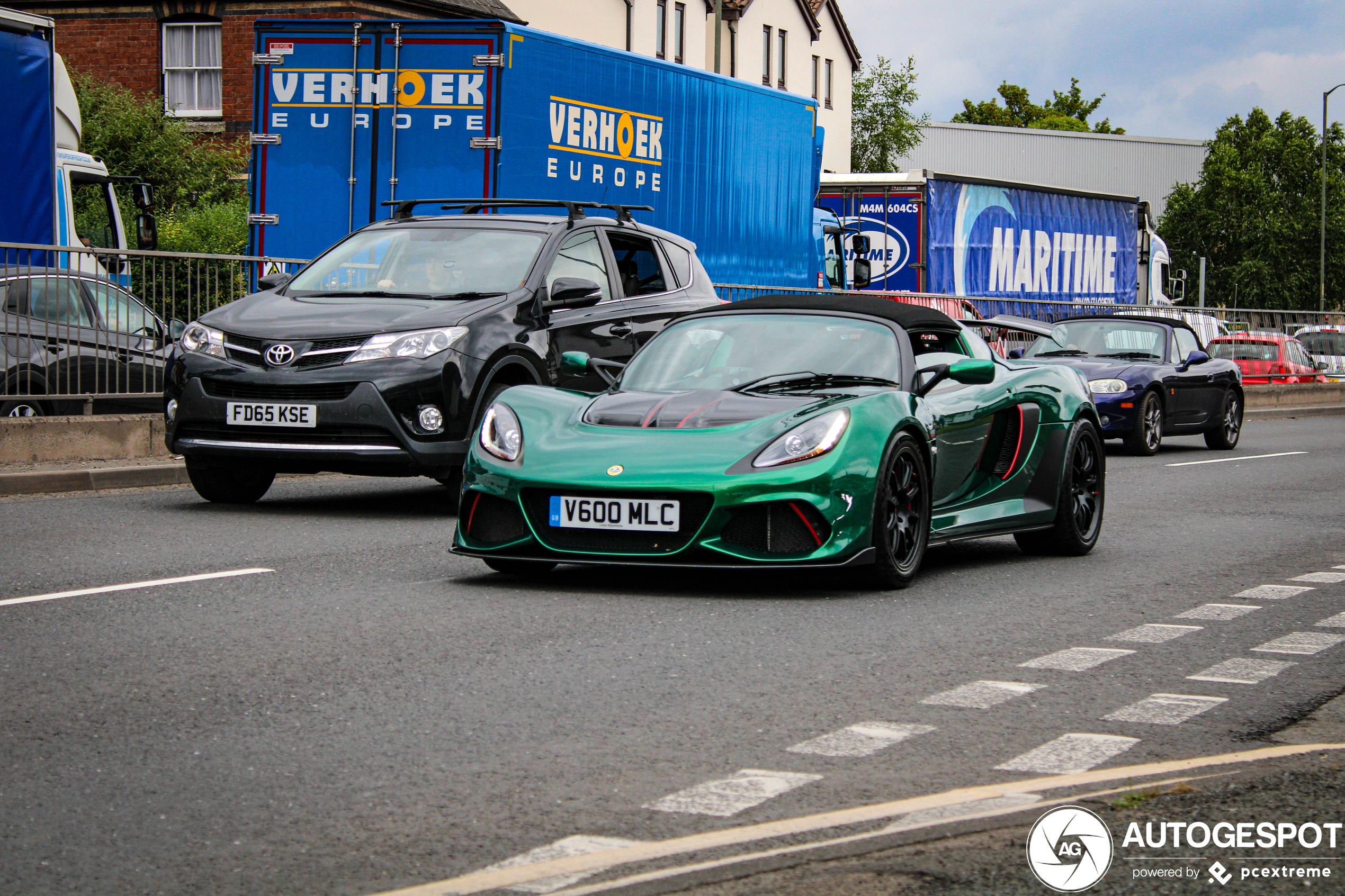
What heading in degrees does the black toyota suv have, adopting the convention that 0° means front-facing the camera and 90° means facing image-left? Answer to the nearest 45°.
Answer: approximately 45°

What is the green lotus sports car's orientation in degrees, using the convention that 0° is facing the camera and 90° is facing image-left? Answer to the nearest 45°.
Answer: approximately 45°

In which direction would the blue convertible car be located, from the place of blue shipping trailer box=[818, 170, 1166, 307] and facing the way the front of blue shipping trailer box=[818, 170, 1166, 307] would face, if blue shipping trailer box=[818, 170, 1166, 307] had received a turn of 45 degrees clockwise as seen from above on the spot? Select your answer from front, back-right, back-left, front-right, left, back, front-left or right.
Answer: right

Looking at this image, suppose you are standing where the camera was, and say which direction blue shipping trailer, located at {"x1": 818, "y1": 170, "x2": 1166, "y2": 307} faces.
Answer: facing away from the viewer and to the right of the viewer

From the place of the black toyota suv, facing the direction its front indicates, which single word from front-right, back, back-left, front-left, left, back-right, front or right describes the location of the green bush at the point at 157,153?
back-right

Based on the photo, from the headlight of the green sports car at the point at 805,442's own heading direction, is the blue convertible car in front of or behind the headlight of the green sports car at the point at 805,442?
behind

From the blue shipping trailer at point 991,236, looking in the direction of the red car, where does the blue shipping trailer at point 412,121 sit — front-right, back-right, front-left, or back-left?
back-right

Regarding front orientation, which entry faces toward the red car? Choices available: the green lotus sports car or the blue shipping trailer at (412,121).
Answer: the blue shipping trailer
